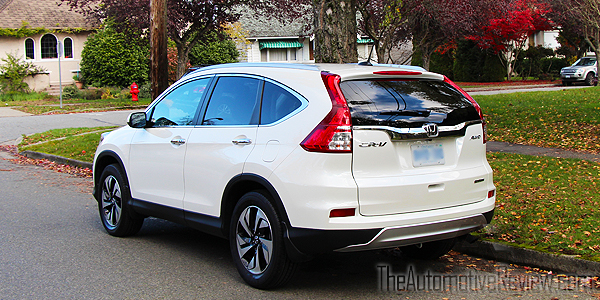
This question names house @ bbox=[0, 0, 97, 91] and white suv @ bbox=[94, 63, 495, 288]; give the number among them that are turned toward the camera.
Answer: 1

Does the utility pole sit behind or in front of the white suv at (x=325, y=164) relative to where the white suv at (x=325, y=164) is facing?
in front

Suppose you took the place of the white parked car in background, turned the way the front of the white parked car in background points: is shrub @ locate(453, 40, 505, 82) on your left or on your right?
on your right

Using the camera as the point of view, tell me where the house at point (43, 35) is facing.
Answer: facing the viewer

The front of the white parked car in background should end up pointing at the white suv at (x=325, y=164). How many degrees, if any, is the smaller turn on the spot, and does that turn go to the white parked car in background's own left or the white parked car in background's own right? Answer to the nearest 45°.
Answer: approximately 45° to the white parked car in background's own left

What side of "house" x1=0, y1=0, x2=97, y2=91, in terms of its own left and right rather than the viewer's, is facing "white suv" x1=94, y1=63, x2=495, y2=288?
front

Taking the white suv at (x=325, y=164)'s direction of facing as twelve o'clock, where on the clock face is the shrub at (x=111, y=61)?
The shrub is roughly at 1 o'clock from the white suv.

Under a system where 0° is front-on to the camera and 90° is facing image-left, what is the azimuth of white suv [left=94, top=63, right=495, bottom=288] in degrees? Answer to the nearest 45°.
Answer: approximately 135°

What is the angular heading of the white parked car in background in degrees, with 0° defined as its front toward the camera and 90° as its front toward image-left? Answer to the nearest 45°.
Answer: approximately 45°
